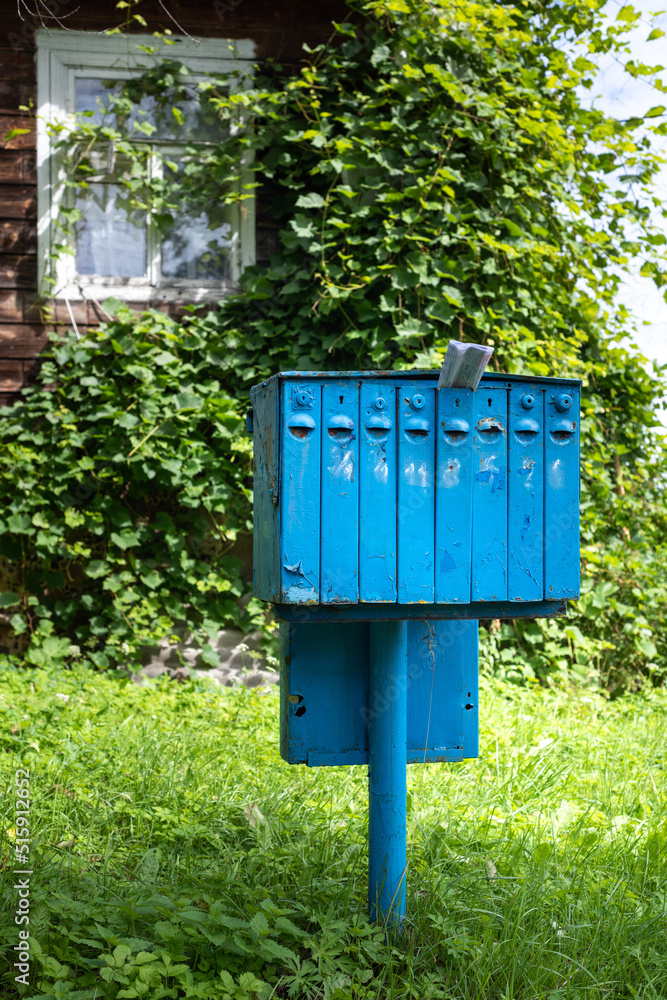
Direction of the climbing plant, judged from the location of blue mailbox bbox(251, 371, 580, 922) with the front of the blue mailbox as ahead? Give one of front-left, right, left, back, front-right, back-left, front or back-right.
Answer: back

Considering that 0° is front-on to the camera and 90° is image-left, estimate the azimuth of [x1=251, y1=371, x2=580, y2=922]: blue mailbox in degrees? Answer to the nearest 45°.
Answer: approximately 0°
